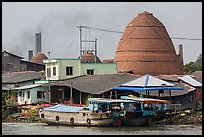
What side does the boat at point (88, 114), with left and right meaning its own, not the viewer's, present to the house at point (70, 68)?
right

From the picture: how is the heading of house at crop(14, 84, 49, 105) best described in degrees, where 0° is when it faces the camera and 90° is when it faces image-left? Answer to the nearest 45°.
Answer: approximately 45°

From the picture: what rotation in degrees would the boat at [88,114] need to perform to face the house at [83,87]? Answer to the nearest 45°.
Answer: approximately 90° to its right

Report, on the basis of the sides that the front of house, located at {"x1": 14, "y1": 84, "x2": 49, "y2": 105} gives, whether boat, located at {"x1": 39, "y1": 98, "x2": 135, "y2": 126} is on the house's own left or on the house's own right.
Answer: on the house's own left

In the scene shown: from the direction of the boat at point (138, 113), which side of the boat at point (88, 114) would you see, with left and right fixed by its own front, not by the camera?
back

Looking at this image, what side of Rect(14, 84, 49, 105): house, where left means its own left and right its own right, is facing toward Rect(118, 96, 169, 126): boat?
left

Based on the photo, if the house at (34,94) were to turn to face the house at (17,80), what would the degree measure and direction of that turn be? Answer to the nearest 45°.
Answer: approximately 135° to its right

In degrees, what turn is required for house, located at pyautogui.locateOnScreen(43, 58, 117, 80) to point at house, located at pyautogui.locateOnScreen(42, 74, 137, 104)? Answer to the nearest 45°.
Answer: approximately 45° to its left

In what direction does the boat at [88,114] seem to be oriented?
to the viewer's left

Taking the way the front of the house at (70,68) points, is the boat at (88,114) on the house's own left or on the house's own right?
on the house's own left

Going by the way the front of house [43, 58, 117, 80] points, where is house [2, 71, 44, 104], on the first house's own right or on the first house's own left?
on the first house's own right

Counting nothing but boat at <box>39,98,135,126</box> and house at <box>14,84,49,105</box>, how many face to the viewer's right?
0

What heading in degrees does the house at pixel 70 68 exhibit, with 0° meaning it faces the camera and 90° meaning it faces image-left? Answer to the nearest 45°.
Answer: approximately 45°

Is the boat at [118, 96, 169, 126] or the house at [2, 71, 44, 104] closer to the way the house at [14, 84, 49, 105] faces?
the boat

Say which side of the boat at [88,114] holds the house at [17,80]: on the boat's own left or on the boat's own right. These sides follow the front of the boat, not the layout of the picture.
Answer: on the boat's own right
